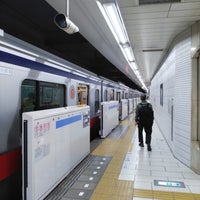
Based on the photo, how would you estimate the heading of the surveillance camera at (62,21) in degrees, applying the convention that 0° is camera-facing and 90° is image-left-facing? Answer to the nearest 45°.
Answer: approximately 45°

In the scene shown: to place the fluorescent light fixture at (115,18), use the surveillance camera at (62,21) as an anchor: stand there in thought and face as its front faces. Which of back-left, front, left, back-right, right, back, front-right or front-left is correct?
back
